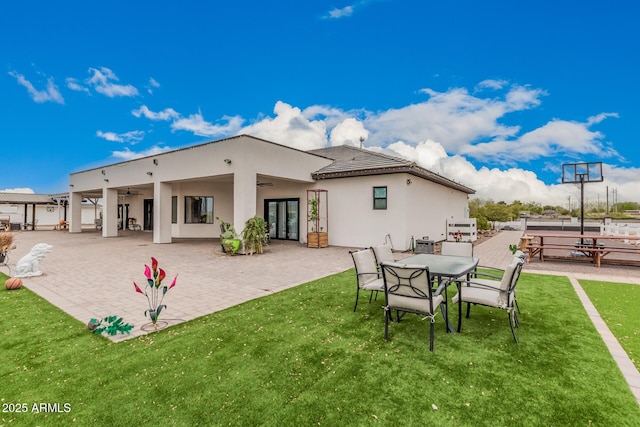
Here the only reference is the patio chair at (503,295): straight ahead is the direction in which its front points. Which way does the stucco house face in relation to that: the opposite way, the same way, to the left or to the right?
to the left

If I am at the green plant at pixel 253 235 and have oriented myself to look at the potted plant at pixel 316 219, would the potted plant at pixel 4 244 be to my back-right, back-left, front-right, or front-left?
back-left

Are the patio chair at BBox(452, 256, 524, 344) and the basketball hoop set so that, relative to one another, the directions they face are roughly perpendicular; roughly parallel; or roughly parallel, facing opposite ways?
roughly perpendicular

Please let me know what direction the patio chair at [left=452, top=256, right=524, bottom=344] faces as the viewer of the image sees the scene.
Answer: facing to the left of the viewer

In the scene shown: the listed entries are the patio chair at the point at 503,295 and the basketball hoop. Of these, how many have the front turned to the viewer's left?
1

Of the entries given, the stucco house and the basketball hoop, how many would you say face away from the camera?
1

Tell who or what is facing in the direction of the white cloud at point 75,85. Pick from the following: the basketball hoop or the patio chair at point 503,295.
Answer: the patio chair

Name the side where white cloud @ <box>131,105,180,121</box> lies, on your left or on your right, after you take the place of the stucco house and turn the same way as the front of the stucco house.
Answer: on your right

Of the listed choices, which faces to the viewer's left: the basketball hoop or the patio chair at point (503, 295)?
the patio chair
